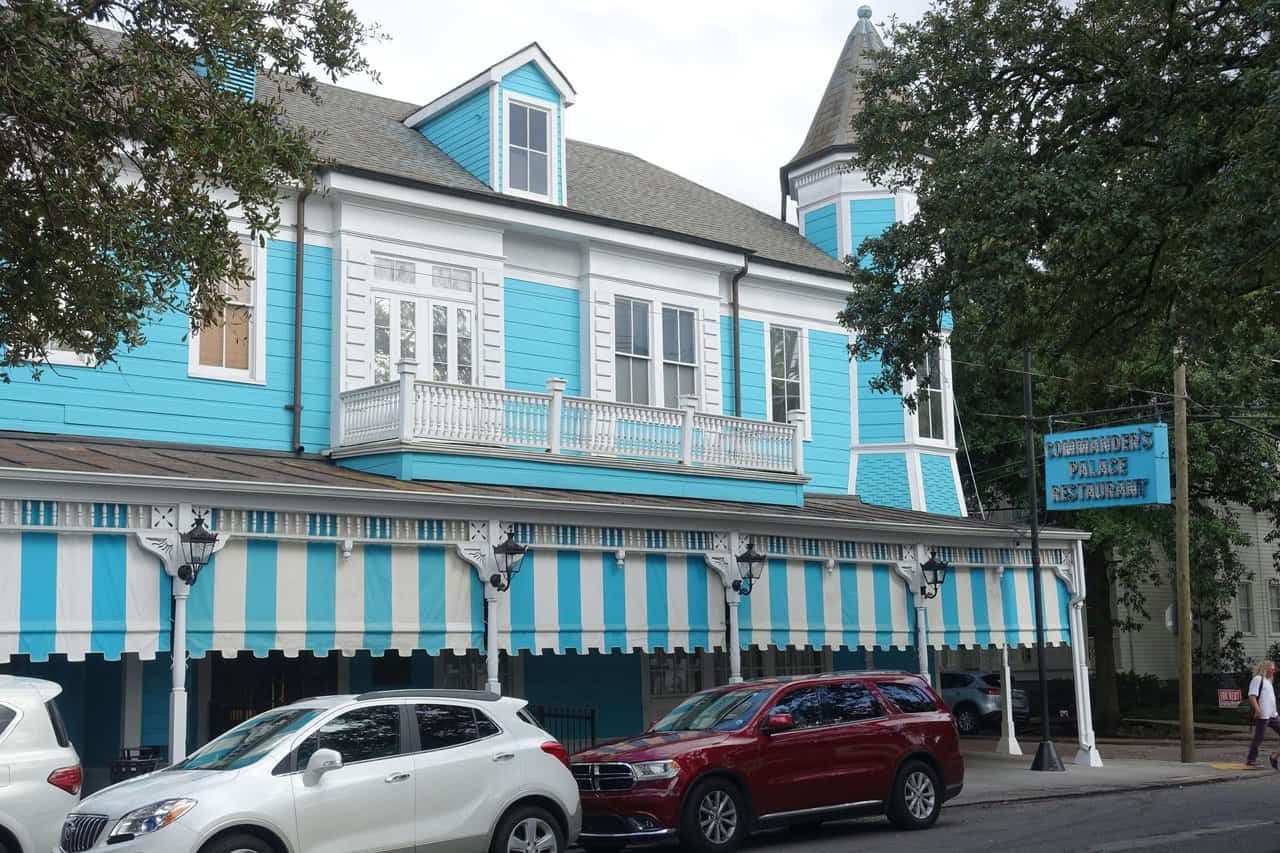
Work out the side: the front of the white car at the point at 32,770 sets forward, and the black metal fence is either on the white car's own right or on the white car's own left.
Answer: on the white car's own right

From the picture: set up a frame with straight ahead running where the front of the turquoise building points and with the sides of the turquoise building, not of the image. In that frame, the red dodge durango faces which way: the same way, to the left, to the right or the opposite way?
to the right

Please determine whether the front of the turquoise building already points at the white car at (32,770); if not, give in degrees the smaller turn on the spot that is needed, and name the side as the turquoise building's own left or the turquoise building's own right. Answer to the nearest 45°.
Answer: approximately 45° to the turquoise building's own right

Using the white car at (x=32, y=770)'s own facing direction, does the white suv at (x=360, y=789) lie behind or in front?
behind

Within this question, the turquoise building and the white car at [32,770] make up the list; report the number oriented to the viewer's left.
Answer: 1

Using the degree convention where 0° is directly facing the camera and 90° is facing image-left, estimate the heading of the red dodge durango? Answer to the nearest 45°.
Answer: approximately 45°

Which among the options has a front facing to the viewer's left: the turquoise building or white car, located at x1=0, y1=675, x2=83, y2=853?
the white car

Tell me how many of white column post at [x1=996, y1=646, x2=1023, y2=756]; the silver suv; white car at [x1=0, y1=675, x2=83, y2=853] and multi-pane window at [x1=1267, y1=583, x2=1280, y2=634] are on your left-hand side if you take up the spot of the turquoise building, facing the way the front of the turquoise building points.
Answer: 3

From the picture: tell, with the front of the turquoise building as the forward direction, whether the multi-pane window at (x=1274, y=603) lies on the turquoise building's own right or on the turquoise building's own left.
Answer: on the turquoise building's own left

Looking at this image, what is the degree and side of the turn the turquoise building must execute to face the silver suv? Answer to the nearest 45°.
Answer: approximately 90° to its left
